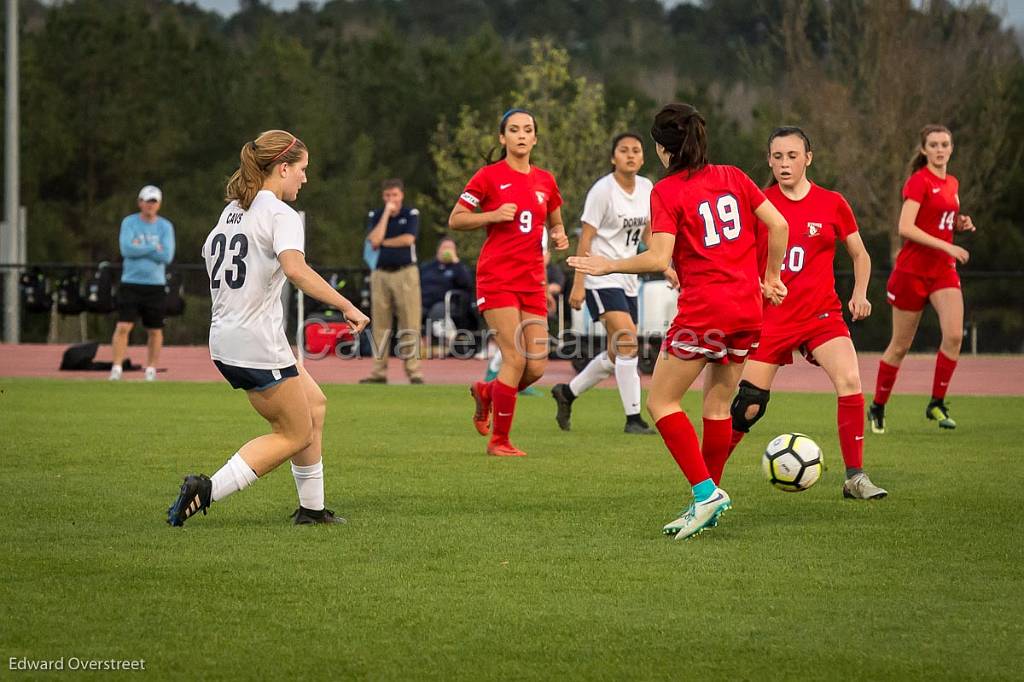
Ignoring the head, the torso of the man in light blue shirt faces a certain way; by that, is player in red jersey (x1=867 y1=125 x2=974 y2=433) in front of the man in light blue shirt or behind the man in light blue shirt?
in front

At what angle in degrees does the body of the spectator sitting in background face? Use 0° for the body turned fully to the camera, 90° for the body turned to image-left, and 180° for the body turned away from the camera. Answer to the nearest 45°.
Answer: approximately 0°

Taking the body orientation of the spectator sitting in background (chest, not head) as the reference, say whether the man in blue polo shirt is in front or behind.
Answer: in front

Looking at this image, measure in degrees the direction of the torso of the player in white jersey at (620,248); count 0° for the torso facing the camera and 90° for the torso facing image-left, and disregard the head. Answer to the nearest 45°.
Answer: approximately 315°

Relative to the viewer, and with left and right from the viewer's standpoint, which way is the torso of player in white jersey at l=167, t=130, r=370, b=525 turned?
facing away from the viewer and to the right of the viewer

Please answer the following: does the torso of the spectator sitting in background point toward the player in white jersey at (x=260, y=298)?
yes

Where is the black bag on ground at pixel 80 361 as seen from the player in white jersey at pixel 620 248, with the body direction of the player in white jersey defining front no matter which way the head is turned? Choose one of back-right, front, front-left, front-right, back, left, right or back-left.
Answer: back

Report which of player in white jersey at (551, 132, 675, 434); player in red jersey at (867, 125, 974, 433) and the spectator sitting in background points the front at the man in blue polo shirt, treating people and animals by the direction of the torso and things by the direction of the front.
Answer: the spectator sitting in background

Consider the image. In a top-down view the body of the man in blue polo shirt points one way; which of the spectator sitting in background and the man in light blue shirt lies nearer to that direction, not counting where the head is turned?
the man in light blue shirt

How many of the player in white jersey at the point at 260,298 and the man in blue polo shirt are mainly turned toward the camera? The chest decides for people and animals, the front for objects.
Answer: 1

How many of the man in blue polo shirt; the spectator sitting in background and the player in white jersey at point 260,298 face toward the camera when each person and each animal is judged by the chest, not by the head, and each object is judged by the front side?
2

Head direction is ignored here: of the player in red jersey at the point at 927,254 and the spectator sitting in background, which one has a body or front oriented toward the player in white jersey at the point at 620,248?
the spectator sitting in background
